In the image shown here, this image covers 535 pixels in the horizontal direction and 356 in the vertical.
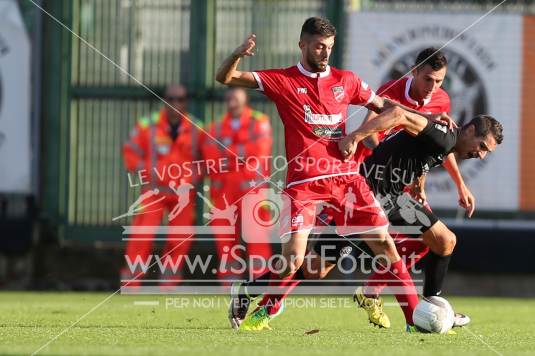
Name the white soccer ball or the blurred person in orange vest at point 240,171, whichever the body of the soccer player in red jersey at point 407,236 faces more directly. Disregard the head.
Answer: the white soccer ball

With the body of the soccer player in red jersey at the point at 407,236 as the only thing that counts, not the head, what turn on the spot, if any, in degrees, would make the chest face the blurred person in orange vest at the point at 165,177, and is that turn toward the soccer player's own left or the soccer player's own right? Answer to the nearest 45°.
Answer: approximately 180°

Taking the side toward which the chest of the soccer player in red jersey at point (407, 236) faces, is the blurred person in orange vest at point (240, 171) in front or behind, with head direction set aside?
behind

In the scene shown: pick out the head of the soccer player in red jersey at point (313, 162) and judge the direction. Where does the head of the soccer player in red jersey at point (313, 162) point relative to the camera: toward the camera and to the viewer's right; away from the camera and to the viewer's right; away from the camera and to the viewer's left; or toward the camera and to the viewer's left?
toward the camera and to the viewer's right
